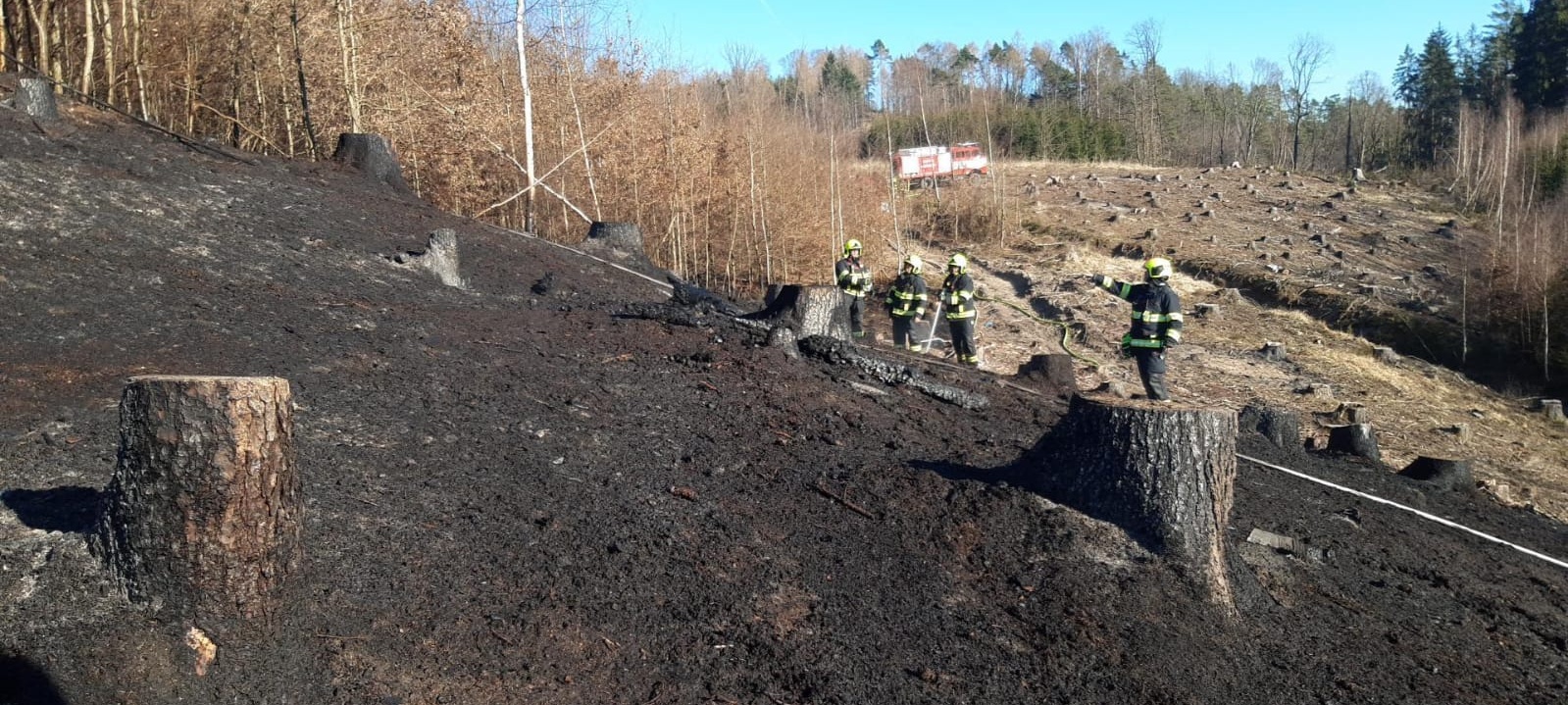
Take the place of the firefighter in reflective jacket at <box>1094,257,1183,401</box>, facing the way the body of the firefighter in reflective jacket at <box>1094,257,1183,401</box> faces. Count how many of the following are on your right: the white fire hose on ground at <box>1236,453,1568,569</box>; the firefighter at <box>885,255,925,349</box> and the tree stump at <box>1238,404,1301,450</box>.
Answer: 1

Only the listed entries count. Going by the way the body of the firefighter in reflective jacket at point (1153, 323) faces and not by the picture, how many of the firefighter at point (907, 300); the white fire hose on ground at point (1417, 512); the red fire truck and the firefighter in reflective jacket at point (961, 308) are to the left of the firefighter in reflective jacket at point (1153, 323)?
1

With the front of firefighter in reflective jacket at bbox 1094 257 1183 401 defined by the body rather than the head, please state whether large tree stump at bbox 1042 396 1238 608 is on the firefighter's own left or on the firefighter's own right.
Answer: on the firefighter's own left

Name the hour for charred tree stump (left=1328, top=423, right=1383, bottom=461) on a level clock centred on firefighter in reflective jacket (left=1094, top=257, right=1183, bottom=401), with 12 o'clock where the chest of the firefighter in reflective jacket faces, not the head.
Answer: The charred tree stump is roughly at 8 o'clock from the firefighter in reflective jacket.

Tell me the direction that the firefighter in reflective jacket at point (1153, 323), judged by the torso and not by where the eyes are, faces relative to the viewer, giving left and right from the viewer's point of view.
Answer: facing away from the viewer and to the left of the viewer

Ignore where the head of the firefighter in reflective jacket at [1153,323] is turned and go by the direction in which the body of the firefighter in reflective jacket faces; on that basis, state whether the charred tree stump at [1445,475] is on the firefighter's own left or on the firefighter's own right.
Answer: on the firefighter's own left

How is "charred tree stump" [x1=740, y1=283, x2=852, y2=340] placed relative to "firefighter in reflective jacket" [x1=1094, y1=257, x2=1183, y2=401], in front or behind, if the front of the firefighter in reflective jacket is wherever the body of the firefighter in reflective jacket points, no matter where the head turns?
in front

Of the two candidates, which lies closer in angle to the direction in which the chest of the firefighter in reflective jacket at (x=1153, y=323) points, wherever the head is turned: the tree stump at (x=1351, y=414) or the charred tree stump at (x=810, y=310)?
the charred tree stump

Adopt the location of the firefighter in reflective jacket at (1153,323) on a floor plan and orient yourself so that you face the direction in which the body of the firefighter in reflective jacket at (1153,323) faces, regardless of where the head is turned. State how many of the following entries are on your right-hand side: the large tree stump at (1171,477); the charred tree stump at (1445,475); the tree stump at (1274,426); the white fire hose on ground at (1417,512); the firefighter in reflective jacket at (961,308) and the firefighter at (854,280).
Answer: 2

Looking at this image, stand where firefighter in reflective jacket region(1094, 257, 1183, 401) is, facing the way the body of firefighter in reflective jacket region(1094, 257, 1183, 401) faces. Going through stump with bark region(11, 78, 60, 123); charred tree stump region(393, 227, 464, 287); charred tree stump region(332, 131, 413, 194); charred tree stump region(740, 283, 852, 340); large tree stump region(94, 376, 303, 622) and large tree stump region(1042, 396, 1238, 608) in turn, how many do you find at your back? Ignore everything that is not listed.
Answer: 0

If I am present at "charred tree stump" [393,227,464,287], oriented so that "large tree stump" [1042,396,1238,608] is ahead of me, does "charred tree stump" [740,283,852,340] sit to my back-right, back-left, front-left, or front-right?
front-left

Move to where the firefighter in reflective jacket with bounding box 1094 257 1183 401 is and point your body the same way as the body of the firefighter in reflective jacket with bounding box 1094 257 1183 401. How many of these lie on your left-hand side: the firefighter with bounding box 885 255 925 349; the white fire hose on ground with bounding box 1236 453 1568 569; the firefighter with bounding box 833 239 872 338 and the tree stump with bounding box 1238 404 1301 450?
2
